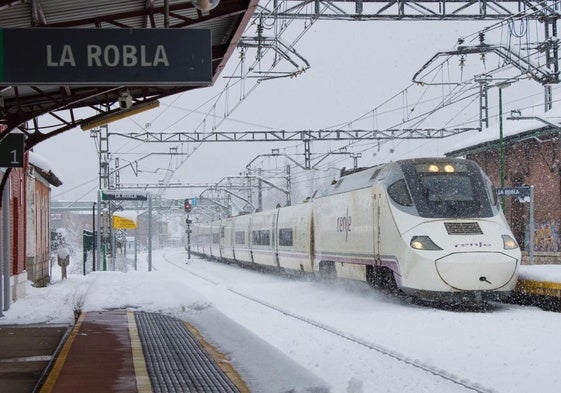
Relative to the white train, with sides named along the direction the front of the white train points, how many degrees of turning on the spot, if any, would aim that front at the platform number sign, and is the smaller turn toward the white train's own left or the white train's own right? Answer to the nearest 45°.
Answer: approximately 90° to the white train's own right

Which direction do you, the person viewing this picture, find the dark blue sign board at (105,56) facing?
facing the viewer

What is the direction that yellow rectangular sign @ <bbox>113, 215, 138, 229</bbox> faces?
toward the camera

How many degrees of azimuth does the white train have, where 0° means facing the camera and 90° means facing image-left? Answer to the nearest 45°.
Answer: approximately 315°

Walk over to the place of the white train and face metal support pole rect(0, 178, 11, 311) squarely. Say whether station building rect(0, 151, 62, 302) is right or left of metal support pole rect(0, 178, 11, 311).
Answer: right

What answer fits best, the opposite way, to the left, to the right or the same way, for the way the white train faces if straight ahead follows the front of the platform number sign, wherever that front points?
the same way

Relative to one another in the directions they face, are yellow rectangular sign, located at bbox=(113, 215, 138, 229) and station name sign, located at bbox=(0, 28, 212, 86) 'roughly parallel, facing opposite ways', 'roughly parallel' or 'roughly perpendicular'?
roughly parallel

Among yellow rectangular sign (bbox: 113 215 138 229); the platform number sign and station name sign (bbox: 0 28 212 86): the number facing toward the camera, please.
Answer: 3

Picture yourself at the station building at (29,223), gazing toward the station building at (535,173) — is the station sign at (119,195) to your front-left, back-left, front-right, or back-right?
front-left

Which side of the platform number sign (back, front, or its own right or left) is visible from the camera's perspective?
front

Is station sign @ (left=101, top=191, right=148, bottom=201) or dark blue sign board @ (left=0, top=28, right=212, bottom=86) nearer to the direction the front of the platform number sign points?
the dark blue sign board

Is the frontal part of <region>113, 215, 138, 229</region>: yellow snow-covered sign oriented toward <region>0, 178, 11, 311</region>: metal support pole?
yes
